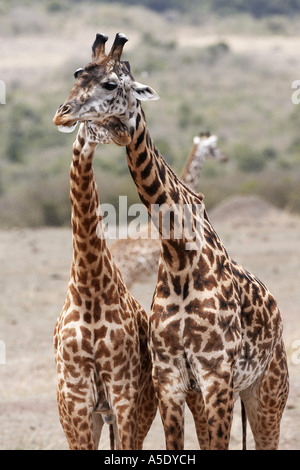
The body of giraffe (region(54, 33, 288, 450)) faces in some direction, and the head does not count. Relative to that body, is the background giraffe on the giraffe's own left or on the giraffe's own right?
on the giraffe's own right

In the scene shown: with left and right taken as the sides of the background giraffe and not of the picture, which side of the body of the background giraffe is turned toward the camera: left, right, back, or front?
right

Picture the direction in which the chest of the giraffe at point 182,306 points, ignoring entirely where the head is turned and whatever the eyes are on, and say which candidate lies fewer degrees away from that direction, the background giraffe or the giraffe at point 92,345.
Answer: the giraffe

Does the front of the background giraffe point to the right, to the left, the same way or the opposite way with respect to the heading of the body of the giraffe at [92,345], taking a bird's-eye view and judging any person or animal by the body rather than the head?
to the left

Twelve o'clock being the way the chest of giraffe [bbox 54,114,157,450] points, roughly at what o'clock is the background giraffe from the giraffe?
The background giraffe is roughly at 6 o'clock from the giraffe.

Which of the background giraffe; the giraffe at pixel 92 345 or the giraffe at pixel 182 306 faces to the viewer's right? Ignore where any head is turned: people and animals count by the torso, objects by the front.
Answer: the background giraffe

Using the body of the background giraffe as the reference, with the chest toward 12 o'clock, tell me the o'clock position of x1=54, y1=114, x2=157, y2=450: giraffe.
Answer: The giraffe is roughly at 3 o'clock from the background giraffe.

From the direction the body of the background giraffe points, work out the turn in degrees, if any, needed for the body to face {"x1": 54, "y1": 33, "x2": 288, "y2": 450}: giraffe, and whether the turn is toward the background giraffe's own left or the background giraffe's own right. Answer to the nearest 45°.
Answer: approximately 90° to the background giraffe's own right

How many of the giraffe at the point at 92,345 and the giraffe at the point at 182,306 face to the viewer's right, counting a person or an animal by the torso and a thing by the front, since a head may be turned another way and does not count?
0

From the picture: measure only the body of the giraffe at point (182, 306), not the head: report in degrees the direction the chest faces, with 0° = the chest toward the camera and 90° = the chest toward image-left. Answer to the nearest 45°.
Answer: approximately 45°

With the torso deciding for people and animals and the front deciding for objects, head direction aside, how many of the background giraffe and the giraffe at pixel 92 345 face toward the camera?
1

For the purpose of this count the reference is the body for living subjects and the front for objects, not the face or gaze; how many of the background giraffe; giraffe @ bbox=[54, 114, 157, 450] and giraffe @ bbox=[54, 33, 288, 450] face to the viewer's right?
1

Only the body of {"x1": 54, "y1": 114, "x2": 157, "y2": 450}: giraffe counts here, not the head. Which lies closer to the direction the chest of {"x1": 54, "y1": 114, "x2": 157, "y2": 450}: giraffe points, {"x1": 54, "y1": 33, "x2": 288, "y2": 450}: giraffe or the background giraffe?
the giraffe

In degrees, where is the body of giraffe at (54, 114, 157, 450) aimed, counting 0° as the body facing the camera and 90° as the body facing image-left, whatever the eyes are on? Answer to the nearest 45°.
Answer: approximately 0°
